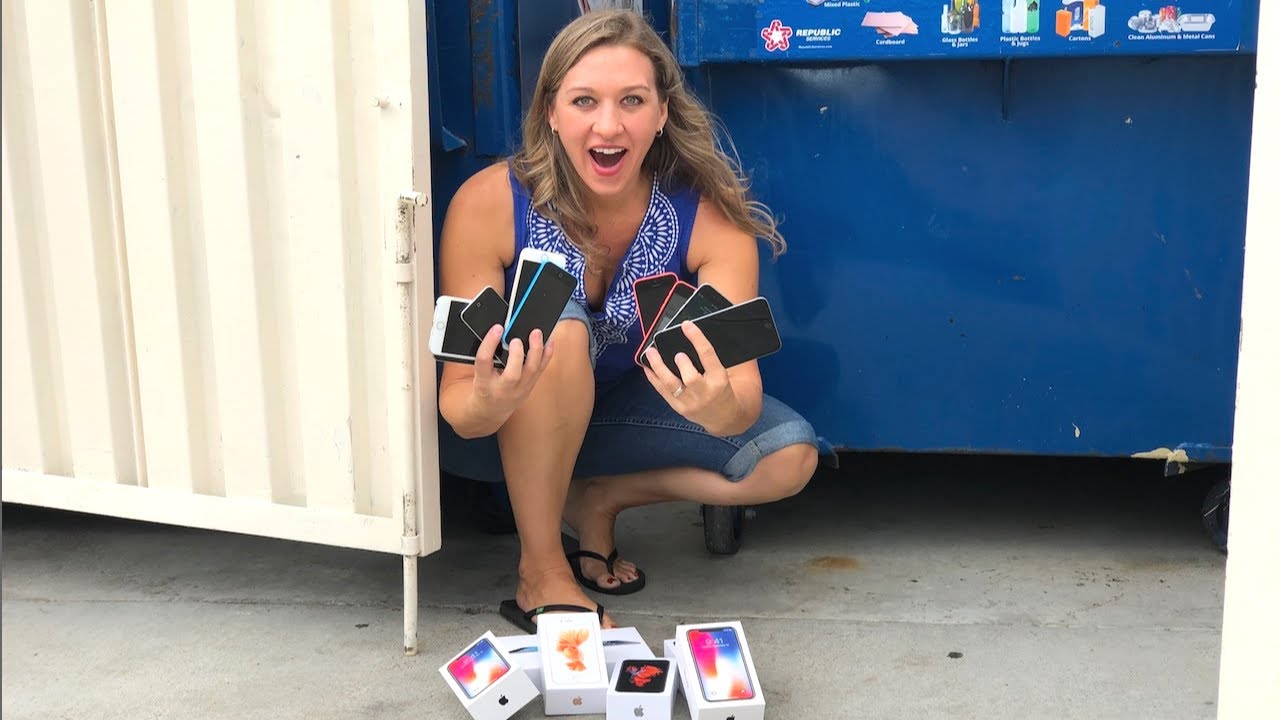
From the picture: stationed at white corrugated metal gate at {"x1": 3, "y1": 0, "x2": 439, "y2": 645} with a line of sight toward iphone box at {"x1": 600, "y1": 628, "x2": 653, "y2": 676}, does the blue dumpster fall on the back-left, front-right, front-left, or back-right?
front-left

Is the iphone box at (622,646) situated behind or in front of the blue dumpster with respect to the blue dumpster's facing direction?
in front

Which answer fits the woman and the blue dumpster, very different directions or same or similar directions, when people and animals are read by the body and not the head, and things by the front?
same or similar directions

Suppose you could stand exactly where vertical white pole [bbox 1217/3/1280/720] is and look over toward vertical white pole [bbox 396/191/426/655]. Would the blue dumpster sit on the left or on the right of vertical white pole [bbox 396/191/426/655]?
right

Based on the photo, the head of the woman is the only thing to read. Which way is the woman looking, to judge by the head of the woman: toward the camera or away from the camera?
toward the camera

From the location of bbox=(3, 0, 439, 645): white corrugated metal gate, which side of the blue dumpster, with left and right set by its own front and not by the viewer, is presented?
right

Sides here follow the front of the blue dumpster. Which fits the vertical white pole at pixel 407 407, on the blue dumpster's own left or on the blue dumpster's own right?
on the blue dumpster's own right

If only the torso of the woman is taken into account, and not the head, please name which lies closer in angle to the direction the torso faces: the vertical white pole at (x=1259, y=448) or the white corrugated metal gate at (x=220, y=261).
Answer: the vertical white pole

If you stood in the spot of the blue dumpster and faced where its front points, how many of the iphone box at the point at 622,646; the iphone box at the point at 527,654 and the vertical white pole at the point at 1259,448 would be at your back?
0

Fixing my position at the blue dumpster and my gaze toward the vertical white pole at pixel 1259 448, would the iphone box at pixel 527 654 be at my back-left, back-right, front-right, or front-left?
front-right

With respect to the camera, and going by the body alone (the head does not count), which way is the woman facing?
toward the camera

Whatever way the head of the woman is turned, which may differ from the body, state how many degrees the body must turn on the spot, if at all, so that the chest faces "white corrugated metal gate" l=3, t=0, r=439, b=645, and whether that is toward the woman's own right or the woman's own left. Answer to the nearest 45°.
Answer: approximately 90° to the woman's own right
